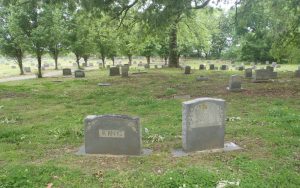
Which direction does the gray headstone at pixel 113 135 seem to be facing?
toward the camera

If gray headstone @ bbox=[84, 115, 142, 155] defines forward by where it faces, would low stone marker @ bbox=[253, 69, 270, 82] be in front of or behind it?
behind

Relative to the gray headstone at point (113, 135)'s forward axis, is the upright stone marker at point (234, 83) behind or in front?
behind

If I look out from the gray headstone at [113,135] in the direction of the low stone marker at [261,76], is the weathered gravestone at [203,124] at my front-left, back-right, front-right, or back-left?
front-right

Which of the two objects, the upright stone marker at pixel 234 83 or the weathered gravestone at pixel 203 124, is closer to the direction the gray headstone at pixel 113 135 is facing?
the weathered gravestone

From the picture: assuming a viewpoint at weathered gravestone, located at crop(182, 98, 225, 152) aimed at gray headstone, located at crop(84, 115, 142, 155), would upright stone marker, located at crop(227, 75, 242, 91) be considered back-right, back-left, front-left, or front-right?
back-right

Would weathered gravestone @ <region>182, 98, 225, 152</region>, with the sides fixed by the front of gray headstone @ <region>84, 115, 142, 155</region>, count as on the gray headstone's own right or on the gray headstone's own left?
on the gray headstone's own left
